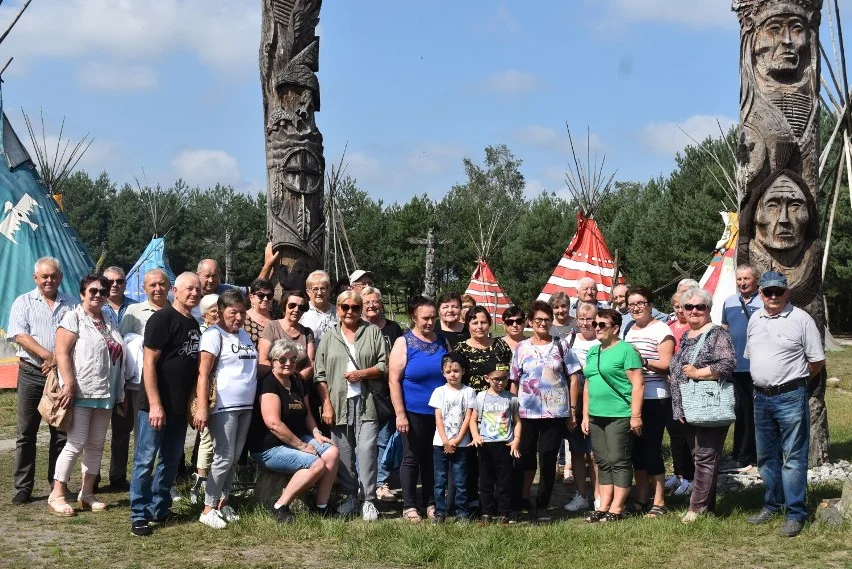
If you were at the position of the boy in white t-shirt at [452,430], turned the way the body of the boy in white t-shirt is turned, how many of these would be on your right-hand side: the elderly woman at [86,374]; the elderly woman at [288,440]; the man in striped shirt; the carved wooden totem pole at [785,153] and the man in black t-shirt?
4

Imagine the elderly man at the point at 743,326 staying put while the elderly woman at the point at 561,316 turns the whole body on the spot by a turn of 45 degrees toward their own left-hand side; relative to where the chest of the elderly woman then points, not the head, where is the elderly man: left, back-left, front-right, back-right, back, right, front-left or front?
front-left

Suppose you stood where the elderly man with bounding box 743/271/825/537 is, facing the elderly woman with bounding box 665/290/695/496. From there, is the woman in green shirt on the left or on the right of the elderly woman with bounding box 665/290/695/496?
left

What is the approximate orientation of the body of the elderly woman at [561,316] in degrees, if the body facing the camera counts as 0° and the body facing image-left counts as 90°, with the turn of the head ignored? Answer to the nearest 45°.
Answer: approximately 0°

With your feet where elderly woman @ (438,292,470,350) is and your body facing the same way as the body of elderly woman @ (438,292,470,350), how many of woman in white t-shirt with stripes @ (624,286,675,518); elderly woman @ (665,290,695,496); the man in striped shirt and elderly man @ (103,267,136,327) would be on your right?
2

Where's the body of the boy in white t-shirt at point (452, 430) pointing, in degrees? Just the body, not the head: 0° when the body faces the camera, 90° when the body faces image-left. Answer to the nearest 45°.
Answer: approximately 0°

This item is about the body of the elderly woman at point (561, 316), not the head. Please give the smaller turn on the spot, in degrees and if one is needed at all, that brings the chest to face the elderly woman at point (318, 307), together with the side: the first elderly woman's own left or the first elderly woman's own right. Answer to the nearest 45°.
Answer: approximately 90° to the first elderly woman's own right

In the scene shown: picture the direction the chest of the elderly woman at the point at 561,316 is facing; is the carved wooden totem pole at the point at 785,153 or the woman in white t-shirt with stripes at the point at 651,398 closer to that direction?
the woman in white t-shirt with stripes
